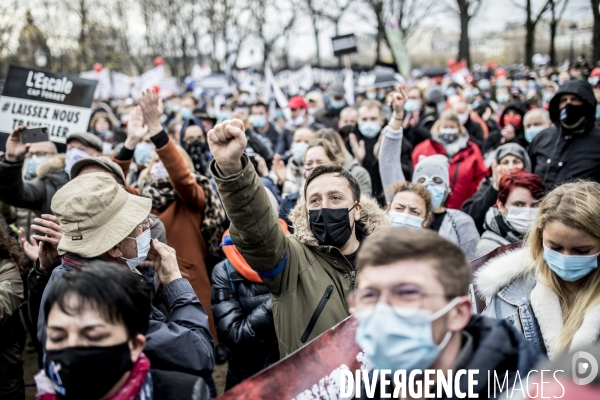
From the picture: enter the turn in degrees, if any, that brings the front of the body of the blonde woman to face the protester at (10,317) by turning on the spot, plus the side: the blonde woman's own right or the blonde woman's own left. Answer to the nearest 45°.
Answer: approximately 90° to the blonde woman's own right

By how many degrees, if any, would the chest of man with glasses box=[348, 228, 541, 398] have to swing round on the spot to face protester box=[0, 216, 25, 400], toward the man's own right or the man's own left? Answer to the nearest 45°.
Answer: approximately 45° to the man's own right

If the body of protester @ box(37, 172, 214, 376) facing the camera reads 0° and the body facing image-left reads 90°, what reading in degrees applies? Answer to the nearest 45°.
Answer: approximately 225°

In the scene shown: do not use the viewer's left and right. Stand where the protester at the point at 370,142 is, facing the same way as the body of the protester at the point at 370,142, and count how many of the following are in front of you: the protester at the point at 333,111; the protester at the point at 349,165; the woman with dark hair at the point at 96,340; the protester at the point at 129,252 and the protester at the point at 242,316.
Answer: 4

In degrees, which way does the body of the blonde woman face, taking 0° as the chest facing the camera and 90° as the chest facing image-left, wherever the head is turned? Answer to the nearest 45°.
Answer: approximately 0°

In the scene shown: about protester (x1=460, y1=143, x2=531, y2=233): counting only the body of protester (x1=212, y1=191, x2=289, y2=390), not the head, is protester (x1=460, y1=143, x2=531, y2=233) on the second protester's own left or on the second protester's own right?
on the second protester's own left

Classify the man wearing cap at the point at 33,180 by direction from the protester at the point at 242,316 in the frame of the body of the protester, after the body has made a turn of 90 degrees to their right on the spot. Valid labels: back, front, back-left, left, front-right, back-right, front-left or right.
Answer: right

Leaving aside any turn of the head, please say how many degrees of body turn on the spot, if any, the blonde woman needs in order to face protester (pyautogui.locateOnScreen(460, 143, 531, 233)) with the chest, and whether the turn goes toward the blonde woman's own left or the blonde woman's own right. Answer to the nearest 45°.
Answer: approximately 180°

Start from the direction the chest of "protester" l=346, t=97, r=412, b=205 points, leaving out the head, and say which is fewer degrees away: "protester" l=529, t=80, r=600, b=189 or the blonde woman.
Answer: the blonde woman
